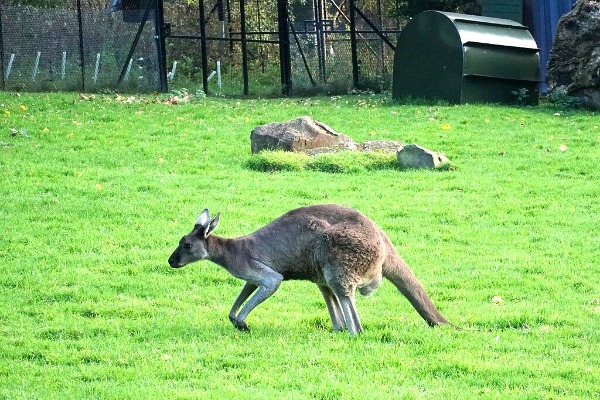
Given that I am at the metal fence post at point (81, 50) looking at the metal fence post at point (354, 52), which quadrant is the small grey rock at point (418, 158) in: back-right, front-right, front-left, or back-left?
front-right

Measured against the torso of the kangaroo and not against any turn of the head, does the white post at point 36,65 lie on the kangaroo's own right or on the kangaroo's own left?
on the kangaroo's own right

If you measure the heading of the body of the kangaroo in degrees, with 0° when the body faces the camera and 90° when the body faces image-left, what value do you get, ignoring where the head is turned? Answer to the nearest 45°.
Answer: approximately 90°

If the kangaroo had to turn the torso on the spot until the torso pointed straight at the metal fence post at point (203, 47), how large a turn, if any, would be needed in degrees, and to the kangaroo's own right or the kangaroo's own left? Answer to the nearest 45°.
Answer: approximately 90° to the kangaroo's own right

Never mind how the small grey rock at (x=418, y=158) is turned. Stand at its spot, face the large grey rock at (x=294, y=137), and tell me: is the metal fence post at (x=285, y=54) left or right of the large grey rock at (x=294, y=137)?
right

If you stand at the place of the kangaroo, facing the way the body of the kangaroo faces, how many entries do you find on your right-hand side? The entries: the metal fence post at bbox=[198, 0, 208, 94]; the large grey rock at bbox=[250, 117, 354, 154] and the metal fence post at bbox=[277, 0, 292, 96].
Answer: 3

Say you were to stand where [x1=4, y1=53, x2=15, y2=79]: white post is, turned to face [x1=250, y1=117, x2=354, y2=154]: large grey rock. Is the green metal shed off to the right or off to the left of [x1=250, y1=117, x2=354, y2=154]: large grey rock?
left

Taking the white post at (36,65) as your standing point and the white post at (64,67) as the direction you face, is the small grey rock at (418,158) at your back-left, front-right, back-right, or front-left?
front-right

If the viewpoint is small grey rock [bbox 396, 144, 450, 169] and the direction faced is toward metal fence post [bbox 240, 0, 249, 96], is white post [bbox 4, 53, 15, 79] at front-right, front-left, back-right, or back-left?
front-left

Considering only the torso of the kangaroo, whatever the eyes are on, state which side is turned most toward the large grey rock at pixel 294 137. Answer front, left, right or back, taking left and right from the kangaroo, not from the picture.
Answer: right

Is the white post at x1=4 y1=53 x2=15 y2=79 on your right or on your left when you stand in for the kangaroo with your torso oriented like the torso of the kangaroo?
on your right

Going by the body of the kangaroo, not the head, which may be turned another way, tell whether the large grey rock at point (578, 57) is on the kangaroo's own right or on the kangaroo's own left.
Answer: on the kangaroo's own right

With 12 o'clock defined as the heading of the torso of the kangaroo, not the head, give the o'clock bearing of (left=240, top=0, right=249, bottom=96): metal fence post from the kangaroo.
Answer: The metal fence post is roughly at 3 o'clock from the kangaroo.

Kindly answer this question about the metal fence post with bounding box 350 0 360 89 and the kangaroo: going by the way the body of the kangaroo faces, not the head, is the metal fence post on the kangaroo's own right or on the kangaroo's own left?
on the kangaroo's own right

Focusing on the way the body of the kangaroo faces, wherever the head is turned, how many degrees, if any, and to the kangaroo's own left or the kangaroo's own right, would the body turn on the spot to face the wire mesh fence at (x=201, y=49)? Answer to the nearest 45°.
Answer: approximately 90° to the kangaroo's own right

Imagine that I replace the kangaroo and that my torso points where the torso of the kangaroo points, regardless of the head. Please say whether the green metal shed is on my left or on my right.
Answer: on my right

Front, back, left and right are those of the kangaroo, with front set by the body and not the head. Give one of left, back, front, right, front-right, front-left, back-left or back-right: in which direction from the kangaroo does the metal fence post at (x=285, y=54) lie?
right
